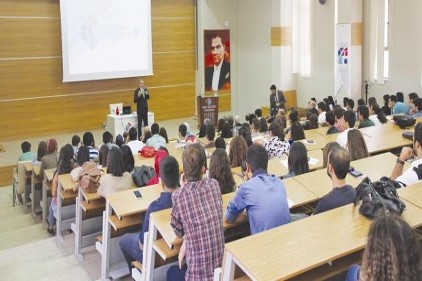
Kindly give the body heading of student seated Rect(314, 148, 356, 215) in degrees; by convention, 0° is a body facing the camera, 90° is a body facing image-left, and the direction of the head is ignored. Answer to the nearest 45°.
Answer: approximately 135°

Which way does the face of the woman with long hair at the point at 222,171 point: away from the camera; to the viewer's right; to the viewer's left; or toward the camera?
away from the camera

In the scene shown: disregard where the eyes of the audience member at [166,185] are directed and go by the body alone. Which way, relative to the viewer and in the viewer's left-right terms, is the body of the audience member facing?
facing away from the viewer and to the left of the viewer

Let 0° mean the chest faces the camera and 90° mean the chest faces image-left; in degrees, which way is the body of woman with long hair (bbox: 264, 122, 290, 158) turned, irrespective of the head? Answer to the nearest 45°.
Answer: approximately 135°

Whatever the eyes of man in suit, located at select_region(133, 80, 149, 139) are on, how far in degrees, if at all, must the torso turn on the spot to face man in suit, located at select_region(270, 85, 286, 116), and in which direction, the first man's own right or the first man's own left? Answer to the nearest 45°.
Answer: approximately 90° to the first man's own left

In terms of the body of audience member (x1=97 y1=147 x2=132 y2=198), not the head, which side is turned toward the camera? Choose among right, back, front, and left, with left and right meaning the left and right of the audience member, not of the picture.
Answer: back

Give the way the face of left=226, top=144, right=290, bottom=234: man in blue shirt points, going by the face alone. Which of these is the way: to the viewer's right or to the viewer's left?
to the viewer's left

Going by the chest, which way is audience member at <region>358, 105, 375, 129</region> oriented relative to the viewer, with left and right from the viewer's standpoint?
facing away from the viewer and to the left of the viewer

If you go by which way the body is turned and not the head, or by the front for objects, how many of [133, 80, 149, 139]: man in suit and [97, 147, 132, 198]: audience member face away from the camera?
1

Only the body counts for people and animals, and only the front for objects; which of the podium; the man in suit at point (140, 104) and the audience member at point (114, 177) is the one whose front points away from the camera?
the audience member
